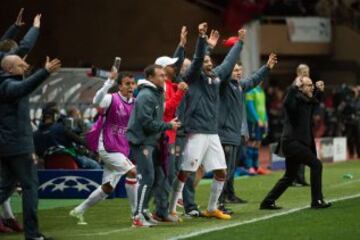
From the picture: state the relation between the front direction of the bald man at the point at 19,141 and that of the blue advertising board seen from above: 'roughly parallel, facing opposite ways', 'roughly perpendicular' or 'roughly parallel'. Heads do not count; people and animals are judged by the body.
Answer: roughly perpendicular

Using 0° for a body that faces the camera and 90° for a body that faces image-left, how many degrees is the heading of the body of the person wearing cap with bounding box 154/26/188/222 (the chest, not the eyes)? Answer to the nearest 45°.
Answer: approximately 270°

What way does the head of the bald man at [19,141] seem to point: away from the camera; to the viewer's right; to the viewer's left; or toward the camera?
to the viewer's right

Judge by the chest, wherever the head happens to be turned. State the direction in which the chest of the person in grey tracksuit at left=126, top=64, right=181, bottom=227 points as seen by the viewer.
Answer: to the viewer's right

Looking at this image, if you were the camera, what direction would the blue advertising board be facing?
facing the viewer

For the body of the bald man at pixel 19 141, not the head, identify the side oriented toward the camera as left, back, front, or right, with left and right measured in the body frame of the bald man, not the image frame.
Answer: right

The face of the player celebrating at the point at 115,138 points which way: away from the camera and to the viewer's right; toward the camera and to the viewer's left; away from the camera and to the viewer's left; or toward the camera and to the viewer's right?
toward the camera and to the viewer's right

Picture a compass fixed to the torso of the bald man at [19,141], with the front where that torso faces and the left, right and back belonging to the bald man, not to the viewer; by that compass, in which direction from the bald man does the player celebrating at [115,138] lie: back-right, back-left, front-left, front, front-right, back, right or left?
front-left

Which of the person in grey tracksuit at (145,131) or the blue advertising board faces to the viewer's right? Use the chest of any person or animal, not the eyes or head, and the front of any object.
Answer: the person in grey tracksuit

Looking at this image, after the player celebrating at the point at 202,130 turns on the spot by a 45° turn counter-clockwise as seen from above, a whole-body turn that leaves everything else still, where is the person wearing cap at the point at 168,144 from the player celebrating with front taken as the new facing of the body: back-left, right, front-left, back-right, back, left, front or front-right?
back
